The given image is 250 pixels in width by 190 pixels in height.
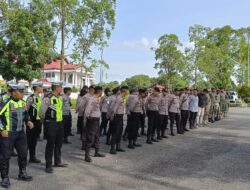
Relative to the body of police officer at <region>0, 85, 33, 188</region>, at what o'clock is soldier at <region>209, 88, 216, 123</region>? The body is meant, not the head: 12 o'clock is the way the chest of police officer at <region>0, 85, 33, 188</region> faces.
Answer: soldier at <region>209, 88, 216, 123</region> is roughly at 9 o'clock from police officer at <region>0, 85, 33, 188</region>.

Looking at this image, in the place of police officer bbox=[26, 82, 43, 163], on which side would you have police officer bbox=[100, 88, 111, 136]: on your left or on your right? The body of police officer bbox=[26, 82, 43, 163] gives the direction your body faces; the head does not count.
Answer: on your left

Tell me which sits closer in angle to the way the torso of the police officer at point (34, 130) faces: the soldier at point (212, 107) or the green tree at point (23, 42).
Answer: the soldier

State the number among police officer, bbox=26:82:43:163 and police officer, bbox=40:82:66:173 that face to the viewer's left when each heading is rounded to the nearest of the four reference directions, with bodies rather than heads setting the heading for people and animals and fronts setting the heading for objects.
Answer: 0

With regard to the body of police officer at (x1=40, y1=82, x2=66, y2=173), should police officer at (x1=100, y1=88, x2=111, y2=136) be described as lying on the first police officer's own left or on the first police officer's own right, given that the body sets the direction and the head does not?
on the first police officer's own left

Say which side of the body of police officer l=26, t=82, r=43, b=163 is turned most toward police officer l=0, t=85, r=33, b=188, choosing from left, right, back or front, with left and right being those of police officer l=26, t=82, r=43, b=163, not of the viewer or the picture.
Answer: right

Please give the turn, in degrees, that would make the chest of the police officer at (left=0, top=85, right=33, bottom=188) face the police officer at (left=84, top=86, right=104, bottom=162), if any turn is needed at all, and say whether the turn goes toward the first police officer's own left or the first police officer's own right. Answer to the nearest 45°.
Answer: approximately 90° to the first police officer's own left

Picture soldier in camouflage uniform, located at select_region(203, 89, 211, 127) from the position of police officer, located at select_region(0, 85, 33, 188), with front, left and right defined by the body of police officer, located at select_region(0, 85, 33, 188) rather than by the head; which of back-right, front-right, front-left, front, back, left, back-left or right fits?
left

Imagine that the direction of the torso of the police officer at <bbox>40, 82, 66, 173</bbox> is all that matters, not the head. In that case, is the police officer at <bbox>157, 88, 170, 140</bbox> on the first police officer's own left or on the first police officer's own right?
on the first police officer's own left

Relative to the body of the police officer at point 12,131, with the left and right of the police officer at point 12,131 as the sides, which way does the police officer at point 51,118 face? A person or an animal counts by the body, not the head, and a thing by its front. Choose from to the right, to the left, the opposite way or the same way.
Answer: the same way

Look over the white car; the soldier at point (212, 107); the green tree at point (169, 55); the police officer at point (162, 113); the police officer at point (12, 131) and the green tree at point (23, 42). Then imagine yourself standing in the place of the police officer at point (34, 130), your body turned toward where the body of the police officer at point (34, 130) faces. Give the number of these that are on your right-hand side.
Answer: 1

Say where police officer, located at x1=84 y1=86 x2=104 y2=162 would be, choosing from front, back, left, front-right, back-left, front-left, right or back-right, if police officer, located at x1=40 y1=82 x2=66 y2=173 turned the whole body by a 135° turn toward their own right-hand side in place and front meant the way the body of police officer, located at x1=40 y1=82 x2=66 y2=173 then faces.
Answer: back-right
